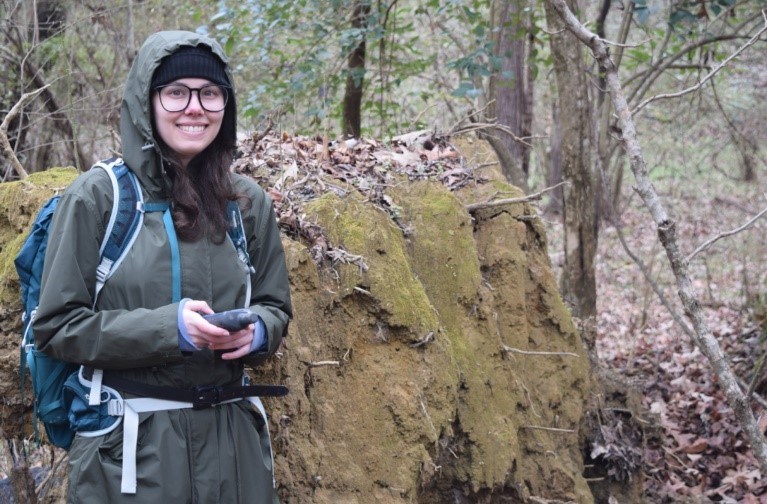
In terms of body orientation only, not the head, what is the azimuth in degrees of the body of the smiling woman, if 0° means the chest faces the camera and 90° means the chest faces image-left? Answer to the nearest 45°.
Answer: approximately 315°

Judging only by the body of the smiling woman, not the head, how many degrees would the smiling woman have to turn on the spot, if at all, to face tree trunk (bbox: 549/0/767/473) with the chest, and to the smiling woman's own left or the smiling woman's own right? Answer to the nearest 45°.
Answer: approximately 90° to the smiling woman's own left

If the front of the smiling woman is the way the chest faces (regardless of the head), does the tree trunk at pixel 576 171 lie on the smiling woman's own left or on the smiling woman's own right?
on the smiling woman's own left

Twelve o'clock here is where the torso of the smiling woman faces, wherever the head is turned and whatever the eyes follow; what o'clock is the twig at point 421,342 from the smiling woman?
The twig is roughly at 9 o'clock from the smiling woman.

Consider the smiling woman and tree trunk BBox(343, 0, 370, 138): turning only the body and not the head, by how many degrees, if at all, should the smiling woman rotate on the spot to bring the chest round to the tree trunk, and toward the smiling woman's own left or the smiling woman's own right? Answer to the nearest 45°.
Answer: approximately 135° to the smiling woman's own left

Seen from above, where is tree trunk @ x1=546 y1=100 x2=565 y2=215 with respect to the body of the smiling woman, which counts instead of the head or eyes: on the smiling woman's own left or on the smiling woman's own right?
on the smiling woman's own left

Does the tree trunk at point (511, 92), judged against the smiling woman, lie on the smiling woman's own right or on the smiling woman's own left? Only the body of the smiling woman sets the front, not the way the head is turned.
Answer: on the smiling woman's own left
